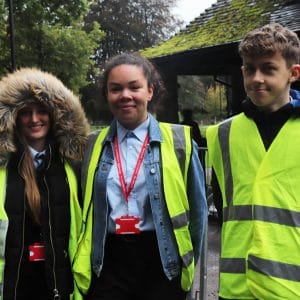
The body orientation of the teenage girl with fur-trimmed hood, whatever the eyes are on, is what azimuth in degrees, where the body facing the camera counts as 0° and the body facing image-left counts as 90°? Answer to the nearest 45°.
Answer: approximately 0°

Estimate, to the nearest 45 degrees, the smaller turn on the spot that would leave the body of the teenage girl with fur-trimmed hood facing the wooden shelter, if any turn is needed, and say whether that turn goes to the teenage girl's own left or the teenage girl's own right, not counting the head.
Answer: approximately 135° to the teenage girl's own left

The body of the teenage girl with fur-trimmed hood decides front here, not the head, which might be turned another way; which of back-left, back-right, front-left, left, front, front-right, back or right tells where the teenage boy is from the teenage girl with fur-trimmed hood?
front-left

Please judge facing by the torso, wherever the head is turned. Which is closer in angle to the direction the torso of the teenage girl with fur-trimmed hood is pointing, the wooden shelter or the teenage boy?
the teenage boy
